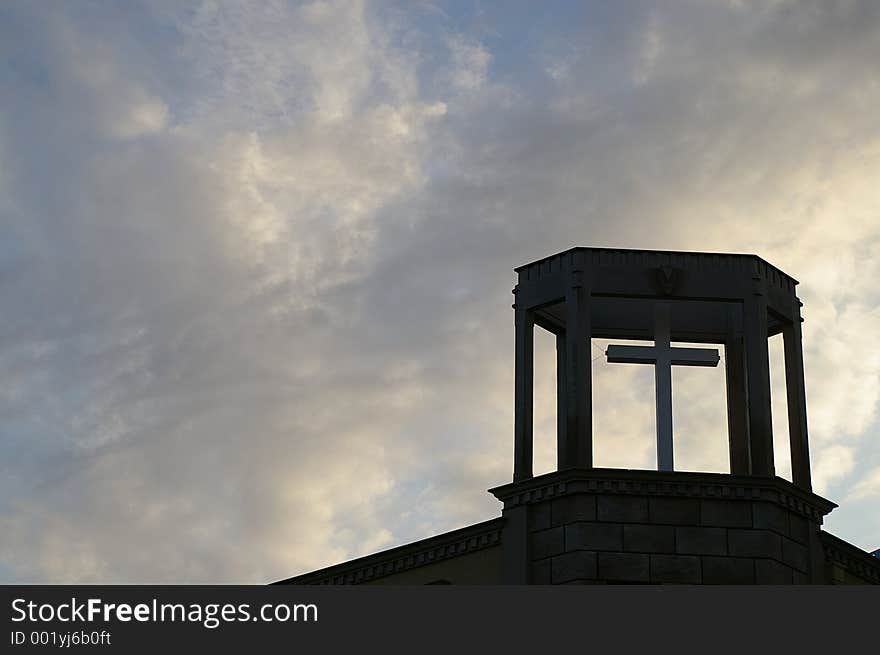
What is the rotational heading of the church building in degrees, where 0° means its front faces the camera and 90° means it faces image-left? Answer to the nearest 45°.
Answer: approximately 0°
